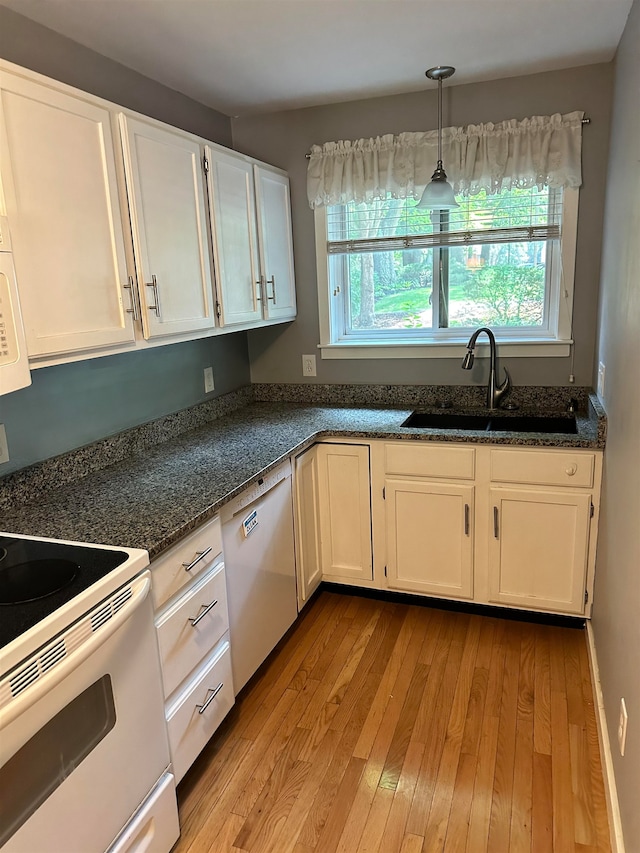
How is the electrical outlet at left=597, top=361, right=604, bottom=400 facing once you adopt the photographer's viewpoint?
facing to the left of the viewer

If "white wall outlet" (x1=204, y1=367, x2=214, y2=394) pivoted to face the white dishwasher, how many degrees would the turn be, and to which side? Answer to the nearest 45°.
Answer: approximately 45° to its right

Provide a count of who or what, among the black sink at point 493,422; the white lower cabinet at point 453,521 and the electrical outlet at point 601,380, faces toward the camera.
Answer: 2

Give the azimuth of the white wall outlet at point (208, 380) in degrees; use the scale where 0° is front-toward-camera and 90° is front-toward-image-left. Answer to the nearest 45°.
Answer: approximately 315°

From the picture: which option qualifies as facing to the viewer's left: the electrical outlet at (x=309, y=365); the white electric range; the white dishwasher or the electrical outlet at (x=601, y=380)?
the electrical outlet at (x=601, y=380)

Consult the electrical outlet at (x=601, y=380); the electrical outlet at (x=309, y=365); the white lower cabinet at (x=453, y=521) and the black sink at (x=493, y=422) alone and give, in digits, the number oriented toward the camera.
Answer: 3

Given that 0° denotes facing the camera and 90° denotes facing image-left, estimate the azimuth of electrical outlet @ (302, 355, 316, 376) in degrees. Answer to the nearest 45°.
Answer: approximately 0°
